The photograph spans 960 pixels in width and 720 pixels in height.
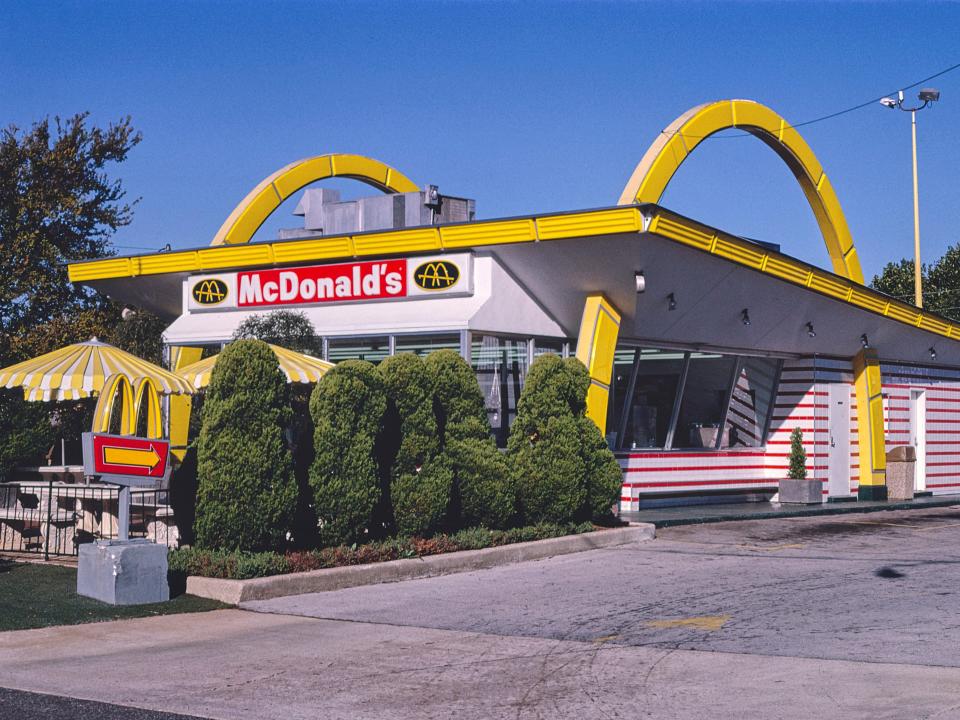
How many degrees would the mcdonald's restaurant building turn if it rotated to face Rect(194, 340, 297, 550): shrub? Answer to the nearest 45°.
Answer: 0° — it already faces it

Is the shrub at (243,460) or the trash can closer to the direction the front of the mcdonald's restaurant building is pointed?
the shrub

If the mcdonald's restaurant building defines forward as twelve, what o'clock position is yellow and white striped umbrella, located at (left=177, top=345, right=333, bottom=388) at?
The yellow and white striped umbrella is roughly at 12 o'clock from the mcdonald's restaurant building.

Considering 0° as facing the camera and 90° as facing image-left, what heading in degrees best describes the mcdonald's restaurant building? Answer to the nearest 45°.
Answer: approximately 45°

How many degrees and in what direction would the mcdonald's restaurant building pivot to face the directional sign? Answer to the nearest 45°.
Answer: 0° — it already faces it

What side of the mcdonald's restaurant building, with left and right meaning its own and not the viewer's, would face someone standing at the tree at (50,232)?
right

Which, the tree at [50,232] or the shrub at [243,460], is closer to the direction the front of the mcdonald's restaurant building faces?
the shrub

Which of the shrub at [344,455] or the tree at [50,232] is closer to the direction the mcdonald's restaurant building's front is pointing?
the shrub

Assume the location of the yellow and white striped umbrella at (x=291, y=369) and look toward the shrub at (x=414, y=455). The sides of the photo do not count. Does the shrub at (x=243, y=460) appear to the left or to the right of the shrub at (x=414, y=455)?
right

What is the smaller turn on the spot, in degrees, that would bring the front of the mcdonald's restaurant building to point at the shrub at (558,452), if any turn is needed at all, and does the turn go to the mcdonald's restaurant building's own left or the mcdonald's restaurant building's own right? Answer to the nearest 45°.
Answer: approximately 45° to the mcdonald's restaurant building's own left

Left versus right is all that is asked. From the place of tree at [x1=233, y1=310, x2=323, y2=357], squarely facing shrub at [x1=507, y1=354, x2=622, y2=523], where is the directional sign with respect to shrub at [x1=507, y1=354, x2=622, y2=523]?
right
